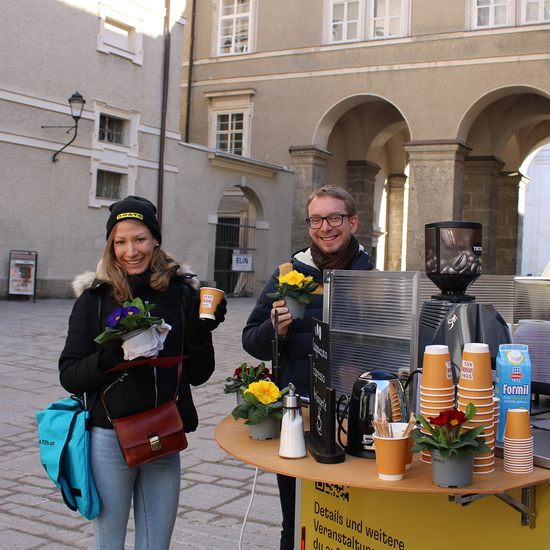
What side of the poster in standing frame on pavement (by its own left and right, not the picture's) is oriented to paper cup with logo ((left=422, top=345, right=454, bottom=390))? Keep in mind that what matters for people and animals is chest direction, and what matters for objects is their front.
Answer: front

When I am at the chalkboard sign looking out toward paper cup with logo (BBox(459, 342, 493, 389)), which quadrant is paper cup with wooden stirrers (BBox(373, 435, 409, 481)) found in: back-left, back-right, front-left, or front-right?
front-right

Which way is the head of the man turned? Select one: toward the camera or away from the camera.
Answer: toward the camera

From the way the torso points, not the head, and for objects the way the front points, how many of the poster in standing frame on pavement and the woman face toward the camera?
2

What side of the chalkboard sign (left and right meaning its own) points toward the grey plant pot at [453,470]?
left

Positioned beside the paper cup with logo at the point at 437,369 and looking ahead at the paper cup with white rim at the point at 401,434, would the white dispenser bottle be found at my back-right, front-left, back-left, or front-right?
front-right

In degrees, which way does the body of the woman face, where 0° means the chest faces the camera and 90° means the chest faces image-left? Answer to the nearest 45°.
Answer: approximately 0°

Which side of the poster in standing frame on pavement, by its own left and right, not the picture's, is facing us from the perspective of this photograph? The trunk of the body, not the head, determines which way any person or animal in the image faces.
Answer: front

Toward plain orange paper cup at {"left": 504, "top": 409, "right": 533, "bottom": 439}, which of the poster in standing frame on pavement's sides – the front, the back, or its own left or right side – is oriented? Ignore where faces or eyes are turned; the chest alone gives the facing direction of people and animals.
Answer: front

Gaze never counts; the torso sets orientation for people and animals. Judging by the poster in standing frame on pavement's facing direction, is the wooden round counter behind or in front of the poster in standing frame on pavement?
in front

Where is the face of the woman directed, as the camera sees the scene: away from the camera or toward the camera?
toward the camera

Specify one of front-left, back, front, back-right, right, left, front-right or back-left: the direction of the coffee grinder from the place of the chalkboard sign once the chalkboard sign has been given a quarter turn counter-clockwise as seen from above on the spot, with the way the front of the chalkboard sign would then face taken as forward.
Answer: left

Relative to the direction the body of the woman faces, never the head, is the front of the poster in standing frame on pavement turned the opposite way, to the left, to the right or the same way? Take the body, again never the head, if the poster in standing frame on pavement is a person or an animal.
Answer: the same way
